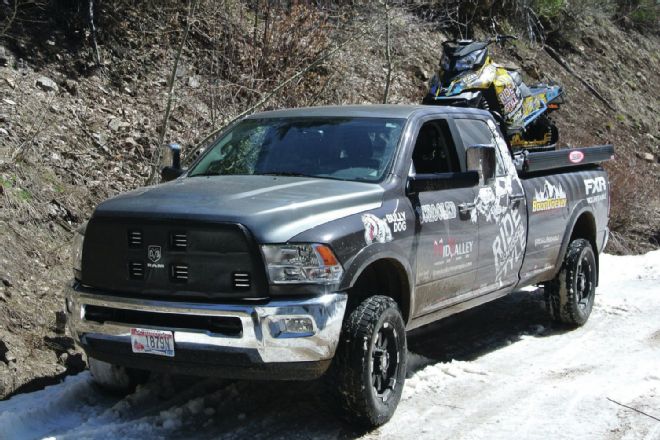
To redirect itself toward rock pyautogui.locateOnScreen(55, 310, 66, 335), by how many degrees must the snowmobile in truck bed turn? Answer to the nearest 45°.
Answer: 0° — it already faces it

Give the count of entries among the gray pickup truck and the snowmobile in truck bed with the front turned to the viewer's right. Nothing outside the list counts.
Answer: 0

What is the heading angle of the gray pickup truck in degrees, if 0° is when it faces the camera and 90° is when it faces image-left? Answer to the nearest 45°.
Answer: approximately 45°

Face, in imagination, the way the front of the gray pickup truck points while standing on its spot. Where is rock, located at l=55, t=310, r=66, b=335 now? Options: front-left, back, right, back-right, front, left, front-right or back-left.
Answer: right

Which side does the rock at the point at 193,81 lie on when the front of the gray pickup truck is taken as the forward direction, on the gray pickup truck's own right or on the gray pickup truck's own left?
on the gray pickup truck's own right

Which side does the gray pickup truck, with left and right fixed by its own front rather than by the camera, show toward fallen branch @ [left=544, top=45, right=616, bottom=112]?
back

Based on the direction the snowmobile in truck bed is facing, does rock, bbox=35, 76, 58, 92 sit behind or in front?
in front

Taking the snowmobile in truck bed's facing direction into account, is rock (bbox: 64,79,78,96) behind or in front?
in front

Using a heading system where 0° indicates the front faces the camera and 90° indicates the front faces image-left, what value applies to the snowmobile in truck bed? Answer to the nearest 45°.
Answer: approximately 45°
